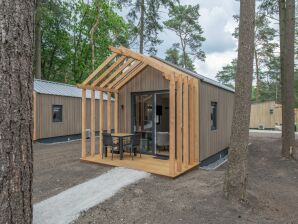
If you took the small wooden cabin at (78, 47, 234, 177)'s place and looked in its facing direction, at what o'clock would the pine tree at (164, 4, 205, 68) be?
The pine tree is roughly at 5 o'clock from the small wooden cabin.

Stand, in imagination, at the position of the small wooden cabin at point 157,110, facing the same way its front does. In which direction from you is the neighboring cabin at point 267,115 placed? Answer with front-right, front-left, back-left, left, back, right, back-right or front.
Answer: back

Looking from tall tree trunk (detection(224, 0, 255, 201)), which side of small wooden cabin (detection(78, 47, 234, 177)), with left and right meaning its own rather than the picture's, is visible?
left

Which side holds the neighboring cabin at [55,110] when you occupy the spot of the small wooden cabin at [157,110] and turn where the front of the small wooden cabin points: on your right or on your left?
on your right

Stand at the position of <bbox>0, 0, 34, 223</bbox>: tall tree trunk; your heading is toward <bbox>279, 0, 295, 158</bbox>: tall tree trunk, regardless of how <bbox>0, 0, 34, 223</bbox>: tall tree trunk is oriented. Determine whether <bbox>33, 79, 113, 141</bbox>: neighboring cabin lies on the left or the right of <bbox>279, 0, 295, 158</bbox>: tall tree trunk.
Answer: left

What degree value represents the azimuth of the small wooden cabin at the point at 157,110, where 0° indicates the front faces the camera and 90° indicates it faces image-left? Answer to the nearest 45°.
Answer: approximately 45°

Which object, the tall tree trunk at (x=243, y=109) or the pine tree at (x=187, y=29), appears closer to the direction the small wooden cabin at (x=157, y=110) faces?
the tall tree trunk

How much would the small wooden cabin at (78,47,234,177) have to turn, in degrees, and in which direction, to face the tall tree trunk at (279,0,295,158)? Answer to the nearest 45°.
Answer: approximately 135° to its left
